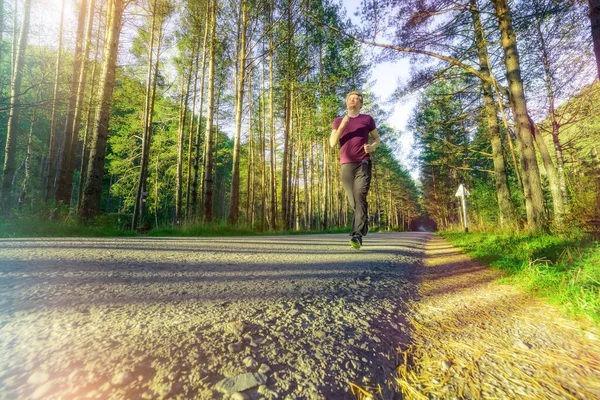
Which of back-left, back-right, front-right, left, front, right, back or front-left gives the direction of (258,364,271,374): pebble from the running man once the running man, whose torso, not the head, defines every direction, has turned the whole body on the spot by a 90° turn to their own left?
right

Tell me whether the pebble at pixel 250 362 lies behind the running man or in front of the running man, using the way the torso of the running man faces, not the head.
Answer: in front

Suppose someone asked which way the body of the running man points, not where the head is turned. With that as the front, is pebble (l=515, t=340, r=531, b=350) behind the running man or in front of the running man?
in front

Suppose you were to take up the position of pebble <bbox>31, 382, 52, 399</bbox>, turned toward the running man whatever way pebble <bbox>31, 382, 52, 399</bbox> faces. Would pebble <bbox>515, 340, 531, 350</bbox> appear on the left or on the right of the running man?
right

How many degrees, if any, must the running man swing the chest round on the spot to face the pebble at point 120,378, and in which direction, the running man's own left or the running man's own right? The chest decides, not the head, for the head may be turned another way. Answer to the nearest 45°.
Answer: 0° — they already face it

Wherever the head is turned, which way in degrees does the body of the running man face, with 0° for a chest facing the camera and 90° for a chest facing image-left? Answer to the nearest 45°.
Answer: approximately 0°

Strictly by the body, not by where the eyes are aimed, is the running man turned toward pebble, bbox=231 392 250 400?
yes

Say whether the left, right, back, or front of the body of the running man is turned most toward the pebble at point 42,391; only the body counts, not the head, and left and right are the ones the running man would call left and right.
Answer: front
